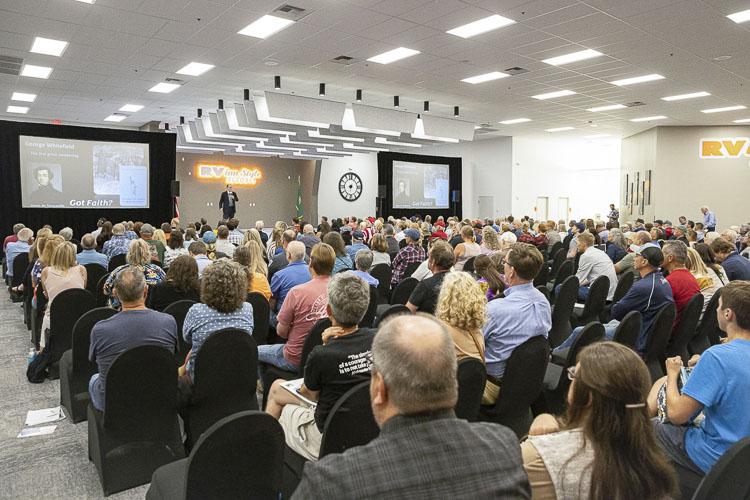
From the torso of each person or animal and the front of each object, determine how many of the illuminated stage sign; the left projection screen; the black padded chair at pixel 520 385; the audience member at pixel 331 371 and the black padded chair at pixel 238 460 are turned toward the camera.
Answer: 2

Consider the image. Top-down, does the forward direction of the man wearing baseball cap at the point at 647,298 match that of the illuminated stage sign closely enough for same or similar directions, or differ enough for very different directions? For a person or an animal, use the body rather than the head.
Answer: very different directions

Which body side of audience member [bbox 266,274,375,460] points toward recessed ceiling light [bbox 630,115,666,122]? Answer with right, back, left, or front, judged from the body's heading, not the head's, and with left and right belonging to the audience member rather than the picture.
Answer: right

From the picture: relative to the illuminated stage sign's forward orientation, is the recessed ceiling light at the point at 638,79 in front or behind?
in front

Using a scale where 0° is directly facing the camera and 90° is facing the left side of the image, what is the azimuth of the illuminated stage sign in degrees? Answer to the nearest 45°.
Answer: approximately 0°

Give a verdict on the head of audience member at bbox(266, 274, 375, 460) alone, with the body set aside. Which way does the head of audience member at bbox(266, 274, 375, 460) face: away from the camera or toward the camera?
away from the camera

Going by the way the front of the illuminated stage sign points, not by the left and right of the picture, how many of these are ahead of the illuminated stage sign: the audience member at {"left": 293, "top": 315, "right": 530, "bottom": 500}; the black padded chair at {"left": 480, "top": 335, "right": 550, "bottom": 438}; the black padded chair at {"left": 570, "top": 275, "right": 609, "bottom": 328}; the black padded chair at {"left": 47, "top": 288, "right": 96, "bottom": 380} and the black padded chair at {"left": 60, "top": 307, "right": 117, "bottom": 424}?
5

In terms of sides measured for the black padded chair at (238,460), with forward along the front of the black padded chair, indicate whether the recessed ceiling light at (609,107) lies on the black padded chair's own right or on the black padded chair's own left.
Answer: on the black padded chair's own right

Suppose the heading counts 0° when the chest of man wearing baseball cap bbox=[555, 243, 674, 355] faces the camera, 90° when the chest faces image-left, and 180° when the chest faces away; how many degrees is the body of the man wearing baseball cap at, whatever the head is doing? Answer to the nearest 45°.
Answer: approximately 135°

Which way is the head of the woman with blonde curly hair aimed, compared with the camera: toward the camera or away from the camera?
away from the camera

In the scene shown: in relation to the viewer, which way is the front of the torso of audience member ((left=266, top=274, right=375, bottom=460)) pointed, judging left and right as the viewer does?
facing away from the viewer and to the left of the viewer

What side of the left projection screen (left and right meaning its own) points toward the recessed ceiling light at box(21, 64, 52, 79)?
front
